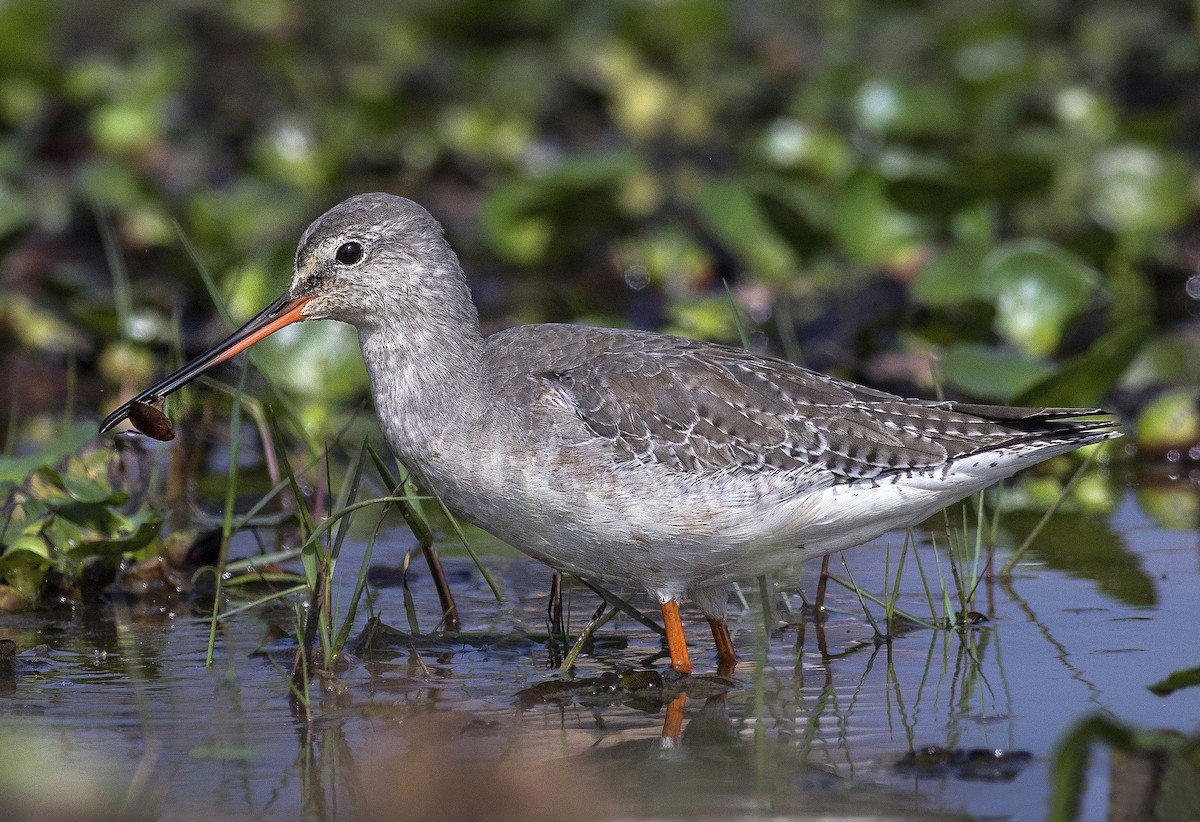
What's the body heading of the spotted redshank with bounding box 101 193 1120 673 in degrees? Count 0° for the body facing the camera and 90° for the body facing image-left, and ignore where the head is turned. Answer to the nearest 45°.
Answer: approximately 90°

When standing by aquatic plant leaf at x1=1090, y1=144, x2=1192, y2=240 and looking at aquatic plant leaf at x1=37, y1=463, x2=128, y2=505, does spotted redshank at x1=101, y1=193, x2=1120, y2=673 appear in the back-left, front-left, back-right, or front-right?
front-left

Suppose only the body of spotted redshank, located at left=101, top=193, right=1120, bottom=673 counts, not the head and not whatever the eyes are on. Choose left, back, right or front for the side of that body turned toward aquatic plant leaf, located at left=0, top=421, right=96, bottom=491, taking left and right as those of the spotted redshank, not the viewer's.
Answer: front

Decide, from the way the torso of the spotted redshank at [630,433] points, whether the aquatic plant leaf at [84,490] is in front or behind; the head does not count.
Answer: in front

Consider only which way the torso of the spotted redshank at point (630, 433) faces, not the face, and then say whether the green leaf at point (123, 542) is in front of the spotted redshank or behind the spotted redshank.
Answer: in front

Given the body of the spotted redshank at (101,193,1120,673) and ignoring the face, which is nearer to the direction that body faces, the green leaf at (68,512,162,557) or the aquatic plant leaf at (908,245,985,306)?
the green leaf

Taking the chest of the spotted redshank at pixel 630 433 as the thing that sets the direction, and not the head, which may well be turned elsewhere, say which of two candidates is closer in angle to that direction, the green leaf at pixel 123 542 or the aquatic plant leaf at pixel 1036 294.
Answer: the green leaf

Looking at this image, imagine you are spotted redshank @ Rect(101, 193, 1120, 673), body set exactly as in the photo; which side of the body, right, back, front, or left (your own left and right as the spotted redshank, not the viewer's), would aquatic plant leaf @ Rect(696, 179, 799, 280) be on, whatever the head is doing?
right

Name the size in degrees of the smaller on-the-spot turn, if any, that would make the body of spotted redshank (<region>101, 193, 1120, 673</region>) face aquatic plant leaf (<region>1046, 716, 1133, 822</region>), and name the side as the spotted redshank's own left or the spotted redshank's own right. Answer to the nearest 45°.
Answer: approximately 135° to the spotted redshank's own left
